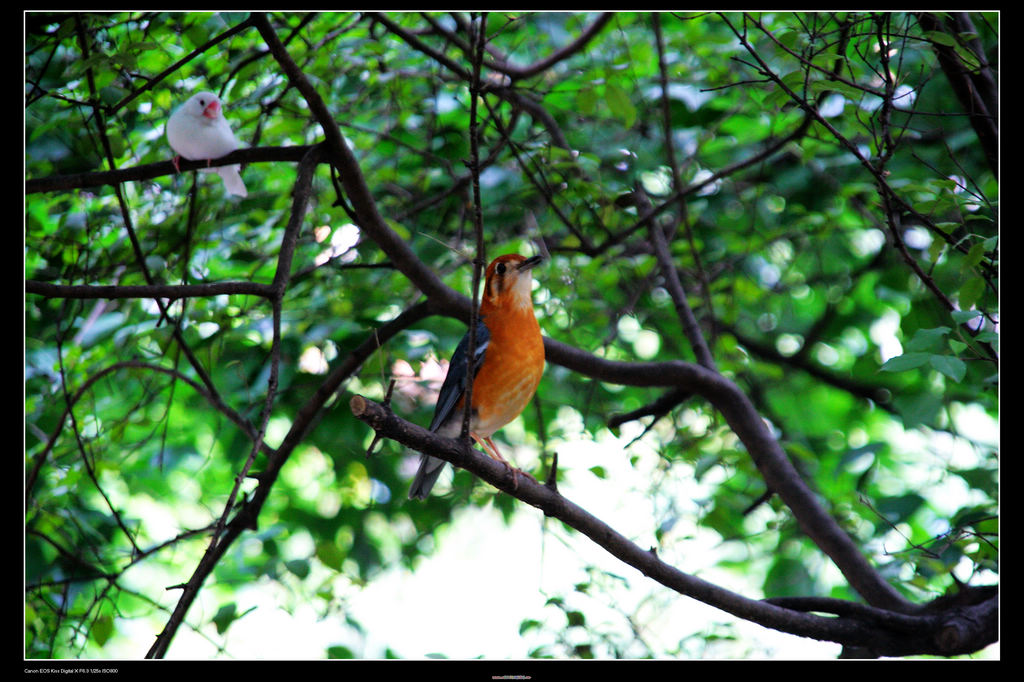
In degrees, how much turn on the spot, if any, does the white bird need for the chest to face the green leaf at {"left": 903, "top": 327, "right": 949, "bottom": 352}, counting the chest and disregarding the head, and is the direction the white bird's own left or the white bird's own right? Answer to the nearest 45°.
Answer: approximately 90° to the white bird's own left

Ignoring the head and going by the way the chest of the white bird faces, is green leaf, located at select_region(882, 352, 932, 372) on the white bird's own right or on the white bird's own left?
on the white bird's own left

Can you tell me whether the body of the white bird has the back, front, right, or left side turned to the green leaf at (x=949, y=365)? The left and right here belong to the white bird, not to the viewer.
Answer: left

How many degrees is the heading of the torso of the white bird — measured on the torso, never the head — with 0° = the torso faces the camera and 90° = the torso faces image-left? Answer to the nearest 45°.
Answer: approximately 45°

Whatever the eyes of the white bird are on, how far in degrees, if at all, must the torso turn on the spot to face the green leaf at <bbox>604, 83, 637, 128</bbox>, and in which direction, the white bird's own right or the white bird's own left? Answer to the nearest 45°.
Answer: approximately 90° to the white bird's own left

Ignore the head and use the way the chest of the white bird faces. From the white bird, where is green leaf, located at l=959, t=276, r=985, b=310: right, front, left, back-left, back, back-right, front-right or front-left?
left
